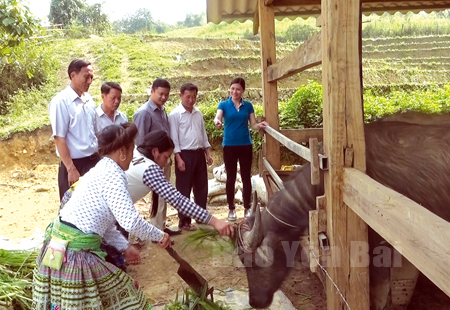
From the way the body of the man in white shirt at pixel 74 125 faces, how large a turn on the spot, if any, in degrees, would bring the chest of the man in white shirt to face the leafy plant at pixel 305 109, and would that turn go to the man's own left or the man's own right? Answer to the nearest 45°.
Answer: approximately 90° to the man's own left

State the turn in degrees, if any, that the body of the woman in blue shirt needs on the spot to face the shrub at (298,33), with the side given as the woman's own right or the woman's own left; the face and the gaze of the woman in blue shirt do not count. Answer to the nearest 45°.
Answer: approximately 180°

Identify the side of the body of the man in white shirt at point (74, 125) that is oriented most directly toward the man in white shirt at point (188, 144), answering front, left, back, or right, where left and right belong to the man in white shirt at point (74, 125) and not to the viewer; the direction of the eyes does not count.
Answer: left

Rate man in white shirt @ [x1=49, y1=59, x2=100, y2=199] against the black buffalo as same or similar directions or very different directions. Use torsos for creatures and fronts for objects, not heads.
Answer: very different directions

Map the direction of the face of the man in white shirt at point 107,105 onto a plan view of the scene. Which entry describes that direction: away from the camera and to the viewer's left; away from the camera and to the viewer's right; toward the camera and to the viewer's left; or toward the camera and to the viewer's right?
toward the camera and to the viewer's right

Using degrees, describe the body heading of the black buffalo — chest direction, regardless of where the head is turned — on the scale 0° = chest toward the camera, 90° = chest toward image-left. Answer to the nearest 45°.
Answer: approximately 90°

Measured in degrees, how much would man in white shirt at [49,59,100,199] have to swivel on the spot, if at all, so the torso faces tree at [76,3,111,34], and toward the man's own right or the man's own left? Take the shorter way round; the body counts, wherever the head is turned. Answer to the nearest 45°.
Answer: approximately 135° to the man's own left

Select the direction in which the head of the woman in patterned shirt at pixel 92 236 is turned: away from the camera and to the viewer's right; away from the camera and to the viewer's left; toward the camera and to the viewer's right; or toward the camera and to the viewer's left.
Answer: away from the camera and to the viewer's right

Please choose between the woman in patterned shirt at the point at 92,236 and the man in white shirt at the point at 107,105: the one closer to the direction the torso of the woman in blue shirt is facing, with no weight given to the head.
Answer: the woman in patterned shirt
